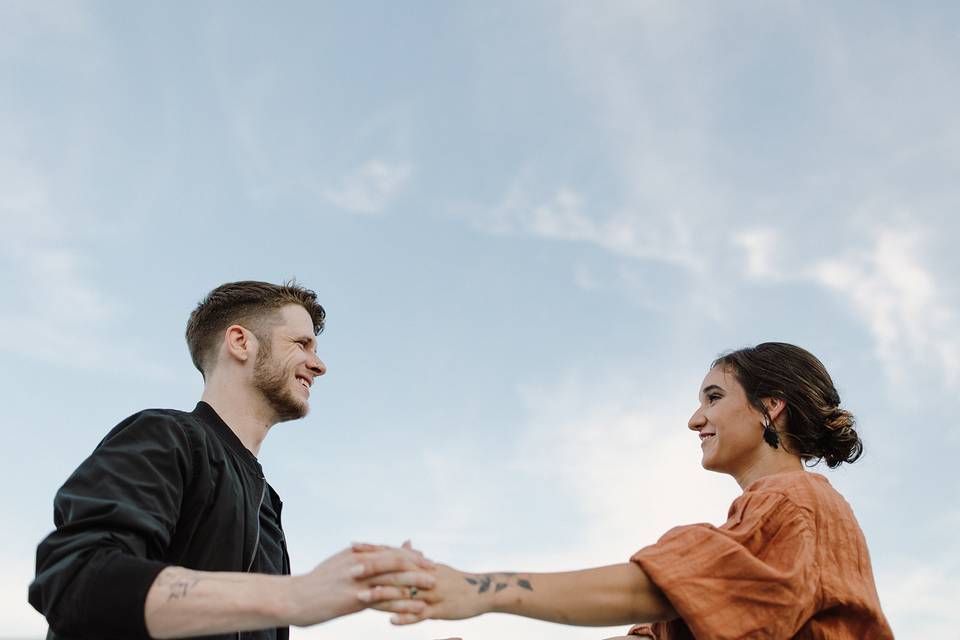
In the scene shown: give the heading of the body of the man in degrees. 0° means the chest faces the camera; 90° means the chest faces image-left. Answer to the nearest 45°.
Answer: approximately 270°

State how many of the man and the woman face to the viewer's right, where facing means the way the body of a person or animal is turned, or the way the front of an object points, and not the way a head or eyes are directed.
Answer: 1

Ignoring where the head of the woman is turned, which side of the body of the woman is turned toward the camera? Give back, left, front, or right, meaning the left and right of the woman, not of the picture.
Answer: left

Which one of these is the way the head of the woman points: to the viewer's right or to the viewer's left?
to the viewer's left

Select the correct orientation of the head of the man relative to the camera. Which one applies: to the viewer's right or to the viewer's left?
to the viewer's right

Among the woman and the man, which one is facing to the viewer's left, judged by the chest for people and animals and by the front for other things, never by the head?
the woman

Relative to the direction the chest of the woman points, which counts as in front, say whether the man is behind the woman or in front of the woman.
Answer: in front

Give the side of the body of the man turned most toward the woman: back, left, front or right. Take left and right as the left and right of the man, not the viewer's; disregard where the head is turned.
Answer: front
